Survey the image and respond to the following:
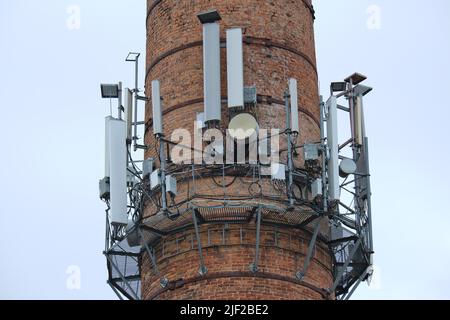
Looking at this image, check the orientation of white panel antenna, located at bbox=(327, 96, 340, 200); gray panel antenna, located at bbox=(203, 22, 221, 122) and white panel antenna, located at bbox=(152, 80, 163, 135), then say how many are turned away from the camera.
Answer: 0

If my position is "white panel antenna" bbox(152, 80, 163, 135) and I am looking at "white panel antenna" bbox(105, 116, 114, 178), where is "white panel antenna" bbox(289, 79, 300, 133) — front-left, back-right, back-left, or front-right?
back-right

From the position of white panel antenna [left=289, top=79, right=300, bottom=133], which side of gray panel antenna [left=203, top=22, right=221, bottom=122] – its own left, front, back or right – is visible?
left

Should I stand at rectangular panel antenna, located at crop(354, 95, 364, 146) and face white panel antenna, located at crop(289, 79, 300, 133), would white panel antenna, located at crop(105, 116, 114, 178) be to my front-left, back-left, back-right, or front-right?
front-right

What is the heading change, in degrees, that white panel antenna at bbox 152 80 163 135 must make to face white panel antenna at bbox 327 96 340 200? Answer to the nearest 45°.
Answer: approximately 135° to its left

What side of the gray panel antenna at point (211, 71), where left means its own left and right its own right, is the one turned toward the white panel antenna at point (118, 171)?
right

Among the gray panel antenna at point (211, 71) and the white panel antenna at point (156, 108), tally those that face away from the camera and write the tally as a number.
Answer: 0

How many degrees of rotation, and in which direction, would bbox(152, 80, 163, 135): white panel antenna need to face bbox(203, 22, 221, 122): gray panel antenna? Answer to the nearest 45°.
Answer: approximately 90° to its left

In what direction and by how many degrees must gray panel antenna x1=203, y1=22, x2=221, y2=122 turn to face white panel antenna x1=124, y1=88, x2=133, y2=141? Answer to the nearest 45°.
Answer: approximately 135° to its right

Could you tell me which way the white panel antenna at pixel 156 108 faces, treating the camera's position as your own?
facing the viewer and to the left of the viewer

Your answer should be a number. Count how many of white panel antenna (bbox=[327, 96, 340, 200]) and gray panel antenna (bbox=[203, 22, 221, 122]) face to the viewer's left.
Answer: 0

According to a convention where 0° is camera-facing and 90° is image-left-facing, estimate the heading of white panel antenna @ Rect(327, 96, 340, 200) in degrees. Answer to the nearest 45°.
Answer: approximately 315°

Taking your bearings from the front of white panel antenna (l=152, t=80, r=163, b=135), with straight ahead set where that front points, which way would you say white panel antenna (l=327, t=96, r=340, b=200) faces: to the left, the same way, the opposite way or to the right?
to the left

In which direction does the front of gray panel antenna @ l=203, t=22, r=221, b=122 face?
toward the camera

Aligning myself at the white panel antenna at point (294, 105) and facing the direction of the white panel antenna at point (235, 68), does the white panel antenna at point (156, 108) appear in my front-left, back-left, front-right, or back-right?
front-right
